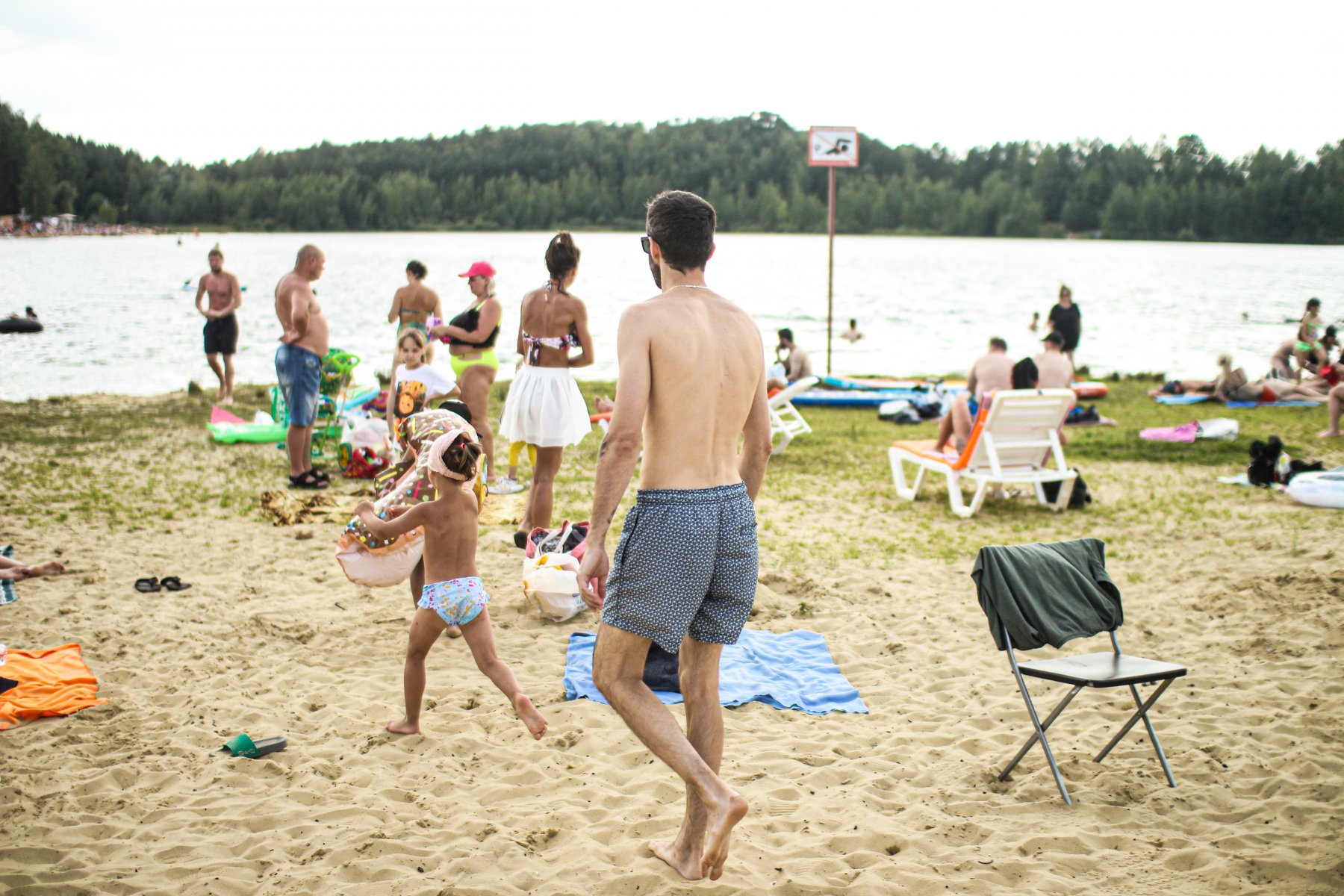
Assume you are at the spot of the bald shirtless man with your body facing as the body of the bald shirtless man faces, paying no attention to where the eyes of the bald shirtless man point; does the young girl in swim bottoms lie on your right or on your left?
on your right

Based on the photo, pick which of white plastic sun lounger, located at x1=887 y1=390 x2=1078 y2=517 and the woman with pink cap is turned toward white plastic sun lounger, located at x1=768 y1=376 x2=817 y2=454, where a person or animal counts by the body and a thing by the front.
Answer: white plastic sun lounger, located at x1=887 y1=390 x2=1078 y2=517

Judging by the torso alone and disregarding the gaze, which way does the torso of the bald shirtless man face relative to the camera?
to the viewer's right

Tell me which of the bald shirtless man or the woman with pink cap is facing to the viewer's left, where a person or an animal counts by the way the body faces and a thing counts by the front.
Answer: the woman with pink cap

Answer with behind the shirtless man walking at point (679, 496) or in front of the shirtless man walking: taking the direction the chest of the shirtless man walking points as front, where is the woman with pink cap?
in front

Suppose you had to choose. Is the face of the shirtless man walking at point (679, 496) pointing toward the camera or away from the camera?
away from the camera

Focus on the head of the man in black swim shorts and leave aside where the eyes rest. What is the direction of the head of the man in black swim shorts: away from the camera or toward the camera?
toward the camera

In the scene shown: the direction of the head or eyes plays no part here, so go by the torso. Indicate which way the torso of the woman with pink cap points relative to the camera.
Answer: to the viewer's left

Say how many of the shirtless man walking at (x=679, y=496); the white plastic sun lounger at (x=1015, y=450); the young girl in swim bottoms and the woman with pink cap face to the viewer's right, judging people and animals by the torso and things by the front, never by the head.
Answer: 0

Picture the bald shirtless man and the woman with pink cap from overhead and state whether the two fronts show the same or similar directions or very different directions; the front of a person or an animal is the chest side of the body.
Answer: very different directions

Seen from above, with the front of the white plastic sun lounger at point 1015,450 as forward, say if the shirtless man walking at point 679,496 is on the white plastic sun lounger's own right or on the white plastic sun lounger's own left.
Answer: on the white plastic sun lounger's own left

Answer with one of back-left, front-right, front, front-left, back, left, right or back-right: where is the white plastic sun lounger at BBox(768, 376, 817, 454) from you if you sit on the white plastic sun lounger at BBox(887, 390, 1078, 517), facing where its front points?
front

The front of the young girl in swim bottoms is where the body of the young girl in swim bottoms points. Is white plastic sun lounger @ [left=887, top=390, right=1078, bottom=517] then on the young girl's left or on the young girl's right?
on the young girl's right

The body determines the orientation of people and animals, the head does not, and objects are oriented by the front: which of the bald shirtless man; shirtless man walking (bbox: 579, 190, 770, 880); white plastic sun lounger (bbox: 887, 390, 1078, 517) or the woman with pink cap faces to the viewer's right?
the bald shirtless man

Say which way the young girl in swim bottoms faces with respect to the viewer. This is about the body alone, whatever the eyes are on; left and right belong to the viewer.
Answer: facing away from the viewer and to the left of the viewer
